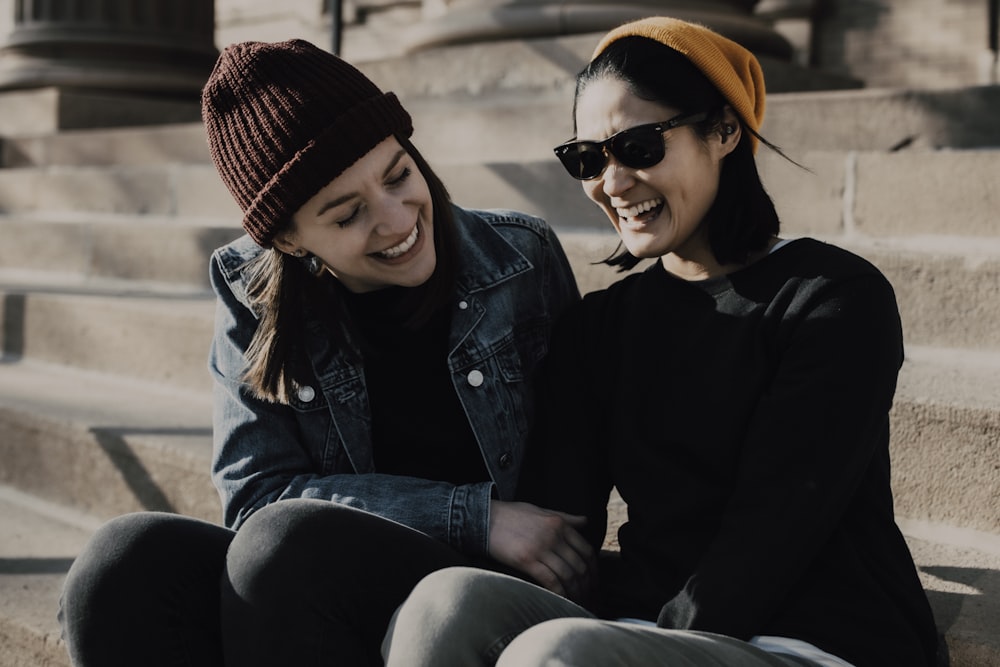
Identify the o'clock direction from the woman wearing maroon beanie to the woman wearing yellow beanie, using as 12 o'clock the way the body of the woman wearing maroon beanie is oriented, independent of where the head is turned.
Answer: The woman wearing yellow beanie is roughly at 10 o'clock from the woman wearing maroon beanie.

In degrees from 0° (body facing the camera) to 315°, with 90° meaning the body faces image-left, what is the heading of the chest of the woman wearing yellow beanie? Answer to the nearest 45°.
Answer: approximately 45°

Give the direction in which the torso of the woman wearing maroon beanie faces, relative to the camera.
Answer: toward the camera

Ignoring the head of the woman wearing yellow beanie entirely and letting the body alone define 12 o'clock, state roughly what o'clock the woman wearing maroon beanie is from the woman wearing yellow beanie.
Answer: The woman wearing maroon beanie is roughly at 2 o'clock from the woman wearing yellow beanie.

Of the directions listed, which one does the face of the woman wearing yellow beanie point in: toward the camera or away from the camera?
toward the camera

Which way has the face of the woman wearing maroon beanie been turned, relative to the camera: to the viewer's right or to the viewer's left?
to the viewer's right

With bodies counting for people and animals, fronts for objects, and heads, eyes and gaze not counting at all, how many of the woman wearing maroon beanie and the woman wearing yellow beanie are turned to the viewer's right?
0
